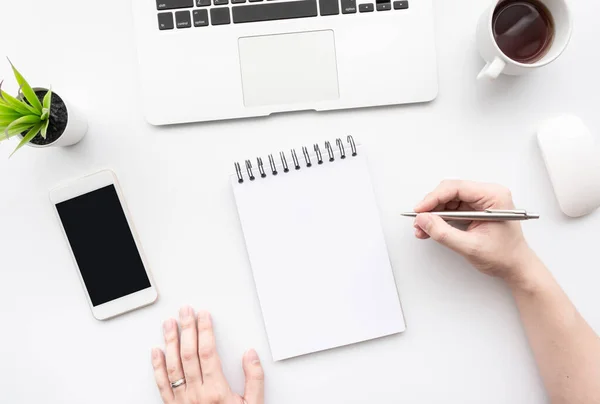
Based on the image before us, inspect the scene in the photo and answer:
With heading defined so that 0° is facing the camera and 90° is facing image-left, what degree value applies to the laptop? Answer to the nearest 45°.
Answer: approximately 0°
